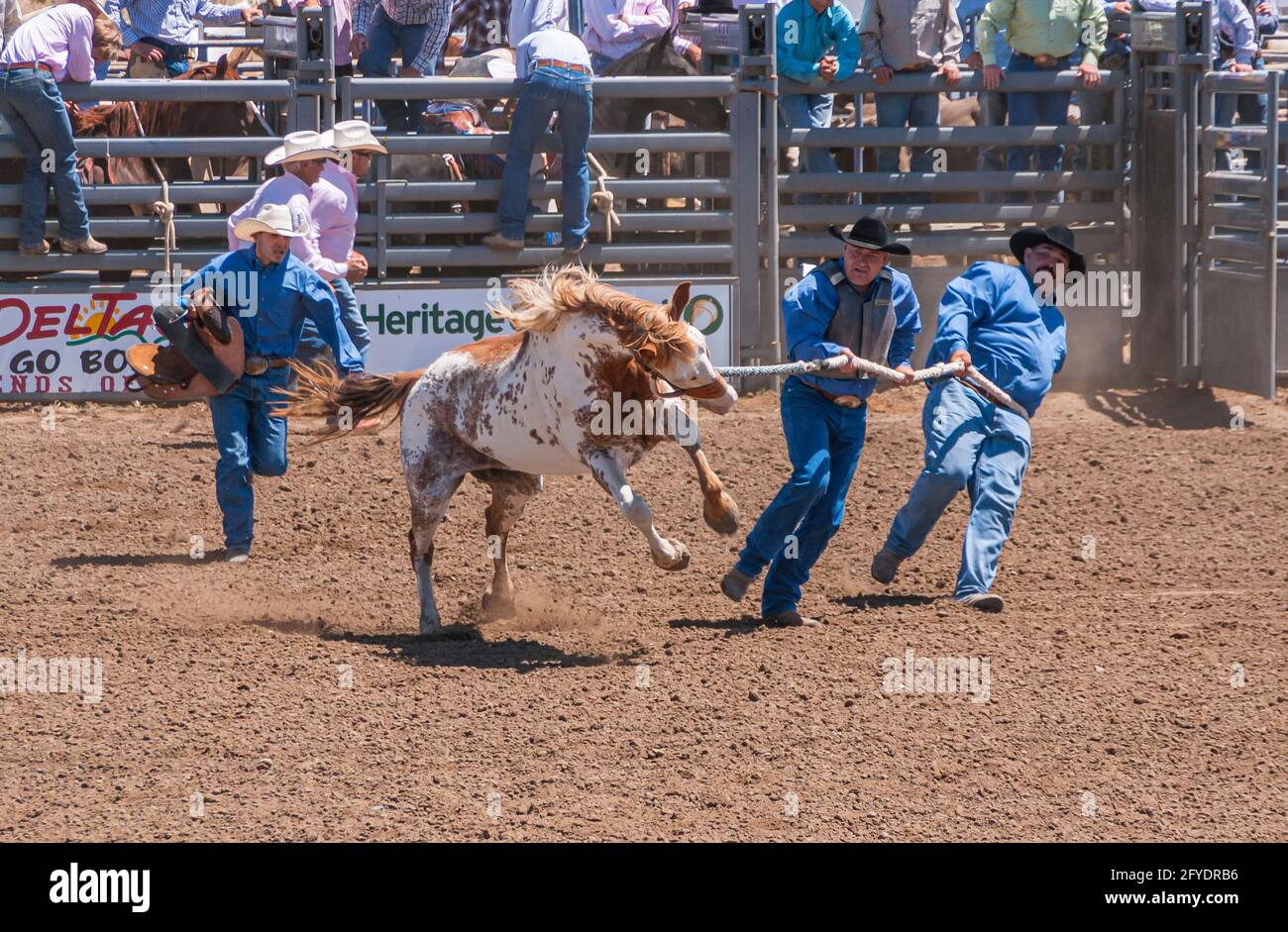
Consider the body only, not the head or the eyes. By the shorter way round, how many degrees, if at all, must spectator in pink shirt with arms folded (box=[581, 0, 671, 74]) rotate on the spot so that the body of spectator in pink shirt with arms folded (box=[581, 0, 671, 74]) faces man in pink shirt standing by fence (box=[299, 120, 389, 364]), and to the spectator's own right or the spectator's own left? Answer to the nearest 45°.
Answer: approximately 90° to the spectator's own right

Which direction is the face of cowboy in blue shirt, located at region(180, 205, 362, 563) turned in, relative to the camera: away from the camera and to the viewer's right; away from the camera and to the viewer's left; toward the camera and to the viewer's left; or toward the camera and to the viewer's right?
toward the camera and to the viewer's right

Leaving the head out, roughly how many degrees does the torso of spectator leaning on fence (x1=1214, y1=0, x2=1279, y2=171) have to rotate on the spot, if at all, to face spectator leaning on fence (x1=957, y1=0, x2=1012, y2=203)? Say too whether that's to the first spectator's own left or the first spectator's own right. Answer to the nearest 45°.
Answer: approximately 90° to the first spectator's own right

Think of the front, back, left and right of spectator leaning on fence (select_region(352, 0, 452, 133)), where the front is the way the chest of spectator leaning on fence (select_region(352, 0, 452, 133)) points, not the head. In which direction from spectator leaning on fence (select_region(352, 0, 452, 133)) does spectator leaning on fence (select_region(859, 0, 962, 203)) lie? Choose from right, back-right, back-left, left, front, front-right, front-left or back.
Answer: left

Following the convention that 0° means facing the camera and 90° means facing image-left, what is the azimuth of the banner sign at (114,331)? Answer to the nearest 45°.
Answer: approximately 0°

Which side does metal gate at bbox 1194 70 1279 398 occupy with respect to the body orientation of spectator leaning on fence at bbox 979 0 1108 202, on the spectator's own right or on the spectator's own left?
on the spectator's own left

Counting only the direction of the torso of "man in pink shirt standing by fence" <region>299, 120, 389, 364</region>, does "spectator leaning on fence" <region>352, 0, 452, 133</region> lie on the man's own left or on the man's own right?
on the man's own left

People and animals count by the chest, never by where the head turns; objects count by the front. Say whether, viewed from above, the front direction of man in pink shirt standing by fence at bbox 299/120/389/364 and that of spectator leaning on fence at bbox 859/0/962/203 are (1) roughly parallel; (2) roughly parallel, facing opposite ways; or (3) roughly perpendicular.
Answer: roughly perpendicular

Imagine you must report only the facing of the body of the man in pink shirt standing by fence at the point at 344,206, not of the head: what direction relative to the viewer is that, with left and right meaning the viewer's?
facing to the right of the viewer

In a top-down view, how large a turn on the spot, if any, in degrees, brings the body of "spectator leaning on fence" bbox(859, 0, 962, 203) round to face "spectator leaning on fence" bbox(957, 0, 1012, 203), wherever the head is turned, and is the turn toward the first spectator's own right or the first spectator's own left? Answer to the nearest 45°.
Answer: approximately 135° to the first spectator's own left

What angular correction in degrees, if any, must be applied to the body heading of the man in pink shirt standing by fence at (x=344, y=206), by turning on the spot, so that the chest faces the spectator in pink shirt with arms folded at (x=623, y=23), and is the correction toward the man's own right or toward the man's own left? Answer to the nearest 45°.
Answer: approximately 45° to the man's own left
